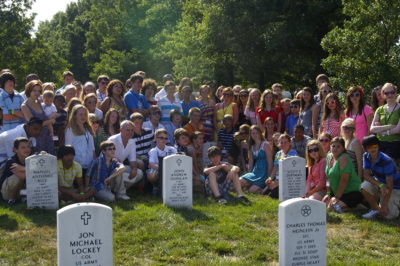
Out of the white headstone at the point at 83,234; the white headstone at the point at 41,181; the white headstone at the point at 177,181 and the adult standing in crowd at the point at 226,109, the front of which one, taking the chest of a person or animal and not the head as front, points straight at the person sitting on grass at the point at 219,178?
the adult standing in crowd

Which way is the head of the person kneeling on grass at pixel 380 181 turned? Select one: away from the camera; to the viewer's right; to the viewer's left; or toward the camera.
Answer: toward the camera

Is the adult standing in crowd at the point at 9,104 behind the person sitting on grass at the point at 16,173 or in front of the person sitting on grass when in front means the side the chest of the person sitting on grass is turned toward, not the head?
behind

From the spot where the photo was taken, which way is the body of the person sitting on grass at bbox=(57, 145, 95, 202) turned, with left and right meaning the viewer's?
facing the viewer and to the right of the viewer

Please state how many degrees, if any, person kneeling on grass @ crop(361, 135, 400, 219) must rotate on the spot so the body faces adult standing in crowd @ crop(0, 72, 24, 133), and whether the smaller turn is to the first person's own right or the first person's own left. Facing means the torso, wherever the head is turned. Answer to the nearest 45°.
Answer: approximately 45° to the first person's own right

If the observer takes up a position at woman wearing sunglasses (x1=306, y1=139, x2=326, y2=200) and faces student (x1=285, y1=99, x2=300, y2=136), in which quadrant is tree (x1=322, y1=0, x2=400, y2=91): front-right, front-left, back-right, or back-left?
front-right

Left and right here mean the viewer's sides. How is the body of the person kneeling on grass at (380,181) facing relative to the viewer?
facing the viewer and to the left of the viewer

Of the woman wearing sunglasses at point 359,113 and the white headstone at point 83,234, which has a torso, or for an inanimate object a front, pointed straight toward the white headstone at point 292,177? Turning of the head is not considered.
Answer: the woman wearing sunglasses

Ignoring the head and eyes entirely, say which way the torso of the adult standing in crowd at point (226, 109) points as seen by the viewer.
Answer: toward the camera

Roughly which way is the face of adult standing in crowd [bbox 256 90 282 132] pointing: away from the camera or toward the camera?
toward the camera

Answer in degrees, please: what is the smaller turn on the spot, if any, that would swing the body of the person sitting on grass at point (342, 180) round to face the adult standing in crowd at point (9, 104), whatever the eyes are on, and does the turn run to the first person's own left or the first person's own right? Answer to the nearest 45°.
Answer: approximately 45° to the first person's own right

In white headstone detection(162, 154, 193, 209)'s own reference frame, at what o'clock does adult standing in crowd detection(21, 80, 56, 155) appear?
The adult standing in crowd is roughly at 4 o'clock from the white headstone.

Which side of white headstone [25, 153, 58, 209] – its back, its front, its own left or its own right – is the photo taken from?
front

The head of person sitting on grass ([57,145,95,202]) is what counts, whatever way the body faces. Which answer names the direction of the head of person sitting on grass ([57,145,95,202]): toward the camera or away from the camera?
toward the camera

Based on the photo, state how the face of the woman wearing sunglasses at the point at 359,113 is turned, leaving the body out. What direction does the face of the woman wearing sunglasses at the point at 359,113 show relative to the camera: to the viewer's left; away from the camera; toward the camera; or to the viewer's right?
toward the camera
